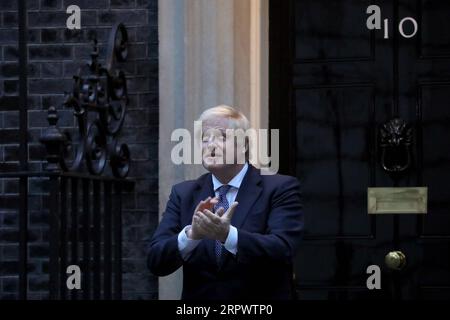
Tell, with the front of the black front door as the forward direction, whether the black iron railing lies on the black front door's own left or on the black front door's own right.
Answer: on the black front door's own right

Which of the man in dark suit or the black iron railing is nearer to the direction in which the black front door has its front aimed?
the man in dark suit

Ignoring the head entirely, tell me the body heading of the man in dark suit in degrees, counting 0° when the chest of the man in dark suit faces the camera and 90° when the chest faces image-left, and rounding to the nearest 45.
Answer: approximately 45°

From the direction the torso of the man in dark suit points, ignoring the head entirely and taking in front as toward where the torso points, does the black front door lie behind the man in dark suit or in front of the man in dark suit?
behind

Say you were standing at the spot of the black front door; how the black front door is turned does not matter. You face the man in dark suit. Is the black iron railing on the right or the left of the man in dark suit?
right

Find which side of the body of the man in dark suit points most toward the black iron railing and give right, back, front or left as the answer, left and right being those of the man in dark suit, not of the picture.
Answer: right

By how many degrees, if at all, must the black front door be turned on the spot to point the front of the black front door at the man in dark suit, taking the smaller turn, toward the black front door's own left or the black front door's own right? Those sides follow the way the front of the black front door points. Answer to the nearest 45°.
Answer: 0° — it already faces them
